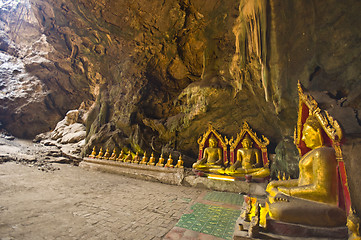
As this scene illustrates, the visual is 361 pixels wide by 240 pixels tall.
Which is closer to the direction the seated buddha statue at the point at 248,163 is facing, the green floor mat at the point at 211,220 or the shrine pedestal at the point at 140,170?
the green floor mat

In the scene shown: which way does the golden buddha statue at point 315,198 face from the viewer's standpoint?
to the viewer's left

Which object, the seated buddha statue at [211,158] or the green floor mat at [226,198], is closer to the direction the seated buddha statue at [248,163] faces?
the green floor mat

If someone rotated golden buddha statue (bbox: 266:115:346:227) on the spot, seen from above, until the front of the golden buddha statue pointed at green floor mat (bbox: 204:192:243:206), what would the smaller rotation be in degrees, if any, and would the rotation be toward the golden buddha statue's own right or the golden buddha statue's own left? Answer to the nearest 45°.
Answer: approximately 45° to the golden buddha statue's own right

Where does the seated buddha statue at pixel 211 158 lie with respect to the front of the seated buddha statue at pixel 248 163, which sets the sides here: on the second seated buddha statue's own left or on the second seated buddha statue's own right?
on the second seated buddha statue's own right

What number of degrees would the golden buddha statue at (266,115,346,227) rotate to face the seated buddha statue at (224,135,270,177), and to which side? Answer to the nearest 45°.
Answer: approximately 45° to its right

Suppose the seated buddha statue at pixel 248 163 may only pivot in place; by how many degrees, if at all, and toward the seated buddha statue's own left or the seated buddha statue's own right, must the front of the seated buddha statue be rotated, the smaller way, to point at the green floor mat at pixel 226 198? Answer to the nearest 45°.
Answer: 0° — it already faces it

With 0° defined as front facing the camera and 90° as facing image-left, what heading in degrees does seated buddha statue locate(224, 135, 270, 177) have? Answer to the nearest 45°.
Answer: approximately 0°

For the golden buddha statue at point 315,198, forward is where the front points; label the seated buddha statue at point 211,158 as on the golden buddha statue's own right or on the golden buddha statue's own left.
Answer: on the golden buddha statue's own right

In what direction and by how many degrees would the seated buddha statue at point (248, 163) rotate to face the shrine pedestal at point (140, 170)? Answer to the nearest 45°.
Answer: approximately 90° to its right
